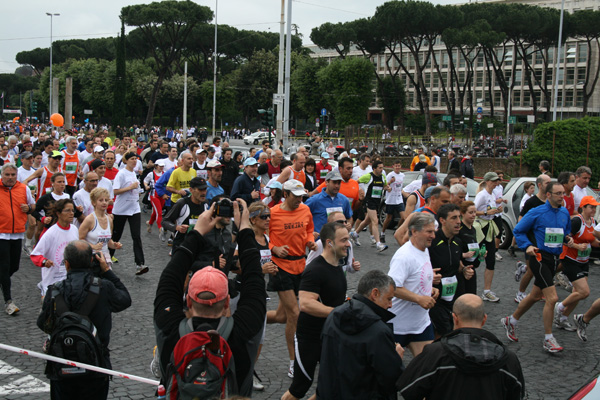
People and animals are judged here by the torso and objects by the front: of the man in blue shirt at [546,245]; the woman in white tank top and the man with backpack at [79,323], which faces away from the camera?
the man with backpack

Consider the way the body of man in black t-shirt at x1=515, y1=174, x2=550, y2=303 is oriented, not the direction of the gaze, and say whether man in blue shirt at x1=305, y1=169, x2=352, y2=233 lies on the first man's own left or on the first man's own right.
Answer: on the first man's own right

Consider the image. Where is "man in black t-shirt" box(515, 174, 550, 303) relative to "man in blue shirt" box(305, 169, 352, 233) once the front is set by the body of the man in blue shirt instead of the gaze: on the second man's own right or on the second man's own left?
on the second man's own left

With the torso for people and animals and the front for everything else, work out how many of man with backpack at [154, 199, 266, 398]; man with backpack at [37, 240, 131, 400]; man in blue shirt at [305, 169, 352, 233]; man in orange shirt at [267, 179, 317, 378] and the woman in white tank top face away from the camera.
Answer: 2

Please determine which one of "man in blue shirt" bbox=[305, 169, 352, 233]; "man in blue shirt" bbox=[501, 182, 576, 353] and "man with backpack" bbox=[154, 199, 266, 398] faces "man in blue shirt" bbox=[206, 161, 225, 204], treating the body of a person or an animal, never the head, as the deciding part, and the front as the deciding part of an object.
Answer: the man with backpack

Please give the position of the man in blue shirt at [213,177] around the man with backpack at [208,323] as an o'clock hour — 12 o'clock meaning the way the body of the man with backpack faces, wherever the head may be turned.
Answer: The man in blue shirt is roughly at 12 o'clock from the man with backpack.

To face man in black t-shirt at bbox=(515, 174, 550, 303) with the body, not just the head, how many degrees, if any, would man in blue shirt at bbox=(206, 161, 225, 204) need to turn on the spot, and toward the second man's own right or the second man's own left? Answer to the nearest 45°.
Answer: approximately 45° to the second man's own left

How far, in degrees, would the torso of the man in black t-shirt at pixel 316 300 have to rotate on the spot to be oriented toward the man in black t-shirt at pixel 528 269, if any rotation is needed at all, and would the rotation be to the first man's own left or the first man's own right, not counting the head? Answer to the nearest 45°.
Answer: approximately 45° to the first man's own left

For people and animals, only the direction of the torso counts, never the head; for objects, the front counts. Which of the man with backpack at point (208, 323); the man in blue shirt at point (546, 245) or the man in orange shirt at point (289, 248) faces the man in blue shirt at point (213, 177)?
the man with backpack

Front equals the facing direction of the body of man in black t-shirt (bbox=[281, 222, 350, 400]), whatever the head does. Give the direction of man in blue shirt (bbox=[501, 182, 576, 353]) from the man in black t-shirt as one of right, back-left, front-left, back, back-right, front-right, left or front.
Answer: front-left

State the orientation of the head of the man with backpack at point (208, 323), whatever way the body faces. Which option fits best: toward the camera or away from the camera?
away from the camera

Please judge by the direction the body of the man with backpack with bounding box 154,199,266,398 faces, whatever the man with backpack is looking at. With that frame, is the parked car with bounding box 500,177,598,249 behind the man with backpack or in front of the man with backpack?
in front

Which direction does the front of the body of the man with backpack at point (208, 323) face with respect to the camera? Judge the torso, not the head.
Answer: away from the camera

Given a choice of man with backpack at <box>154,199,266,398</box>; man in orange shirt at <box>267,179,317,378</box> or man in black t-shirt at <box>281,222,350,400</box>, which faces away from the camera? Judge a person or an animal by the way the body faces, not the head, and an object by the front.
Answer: the man with backpack

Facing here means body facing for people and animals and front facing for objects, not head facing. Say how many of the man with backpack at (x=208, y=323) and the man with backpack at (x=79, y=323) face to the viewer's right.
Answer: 0
